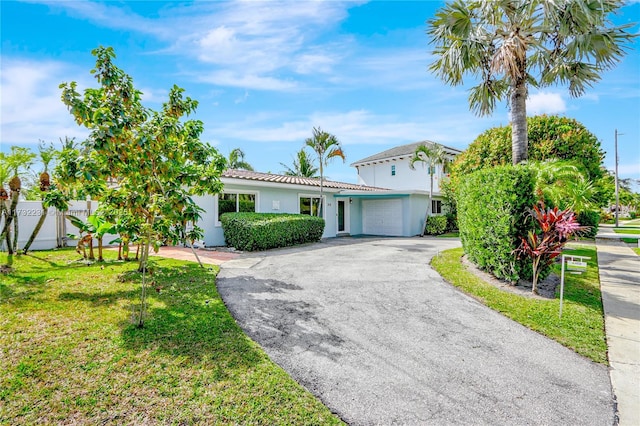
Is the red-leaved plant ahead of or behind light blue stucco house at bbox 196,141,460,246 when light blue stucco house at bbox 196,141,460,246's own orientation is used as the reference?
ahead

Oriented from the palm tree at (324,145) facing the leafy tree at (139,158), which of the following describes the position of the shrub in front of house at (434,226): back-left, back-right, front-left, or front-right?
back-left

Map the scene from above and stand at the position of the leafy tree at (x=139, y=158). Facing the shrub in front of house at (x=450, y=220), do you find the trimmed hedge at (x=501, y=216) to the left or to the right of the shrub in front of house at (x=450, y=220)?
right

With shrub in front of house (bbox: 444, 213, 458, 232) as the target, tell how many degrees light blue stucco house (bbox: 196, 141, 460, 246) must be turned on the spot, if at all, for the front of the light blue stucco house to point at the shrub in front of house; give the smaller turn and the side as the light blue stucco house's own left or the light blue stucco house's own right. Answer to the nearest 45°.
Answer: approximately 90° to the light blue stucco house's own left

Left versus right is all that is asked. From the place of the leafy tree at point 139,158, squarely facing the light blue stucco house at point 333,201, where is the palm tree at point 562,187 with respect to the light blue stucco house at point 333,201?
right
